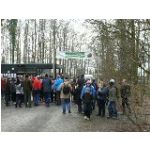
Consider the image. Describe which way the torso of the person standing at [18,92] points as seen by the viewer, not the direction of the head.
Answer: away from the camera

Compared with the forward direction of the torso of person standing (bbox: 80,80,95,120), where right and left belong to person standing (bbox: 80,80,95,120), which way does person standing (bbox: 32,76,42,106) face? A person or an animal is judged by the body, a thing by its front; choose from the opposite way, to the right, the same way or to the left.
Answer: the opposite way

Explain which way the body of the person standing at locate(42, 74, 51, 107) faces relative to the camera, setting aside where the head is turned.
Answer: away from the camera

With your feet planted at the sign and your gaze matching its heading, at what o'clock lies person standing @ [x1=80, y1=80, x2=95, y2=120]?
The person standing is roughly at 12 o'clock from the sign.

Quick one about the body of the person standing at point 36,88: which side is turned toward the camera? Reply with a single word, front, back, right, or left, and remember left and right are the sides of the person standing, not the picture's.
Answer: back
